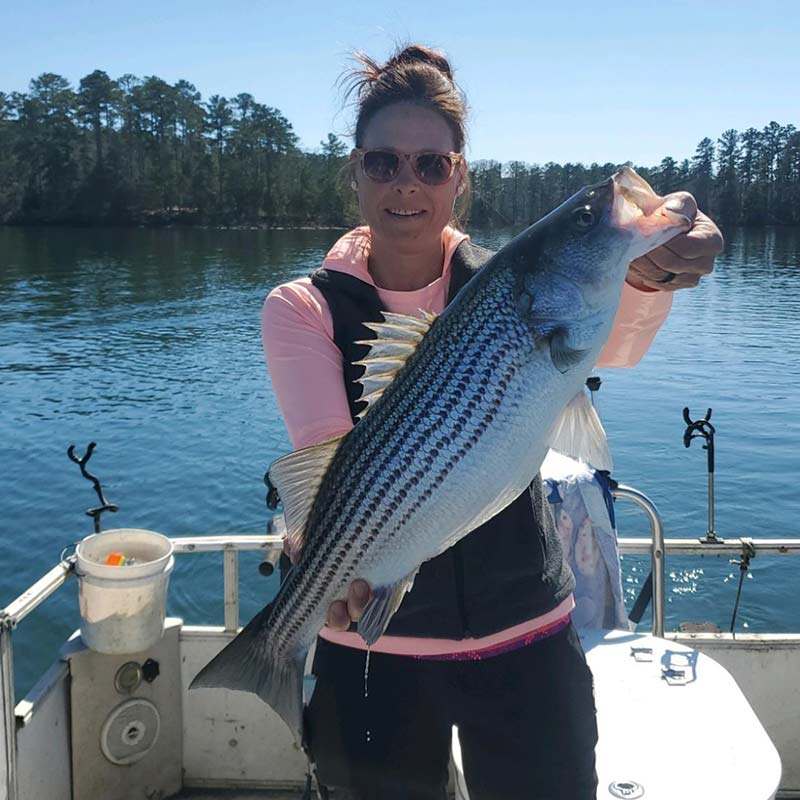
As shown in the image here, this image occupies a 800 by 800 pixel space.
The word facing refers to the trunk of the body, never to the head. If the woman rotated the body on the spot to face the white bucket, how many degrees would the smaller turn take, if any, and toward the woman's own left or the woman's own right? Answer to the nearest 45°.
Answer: approximately 135° to the woman's own right
